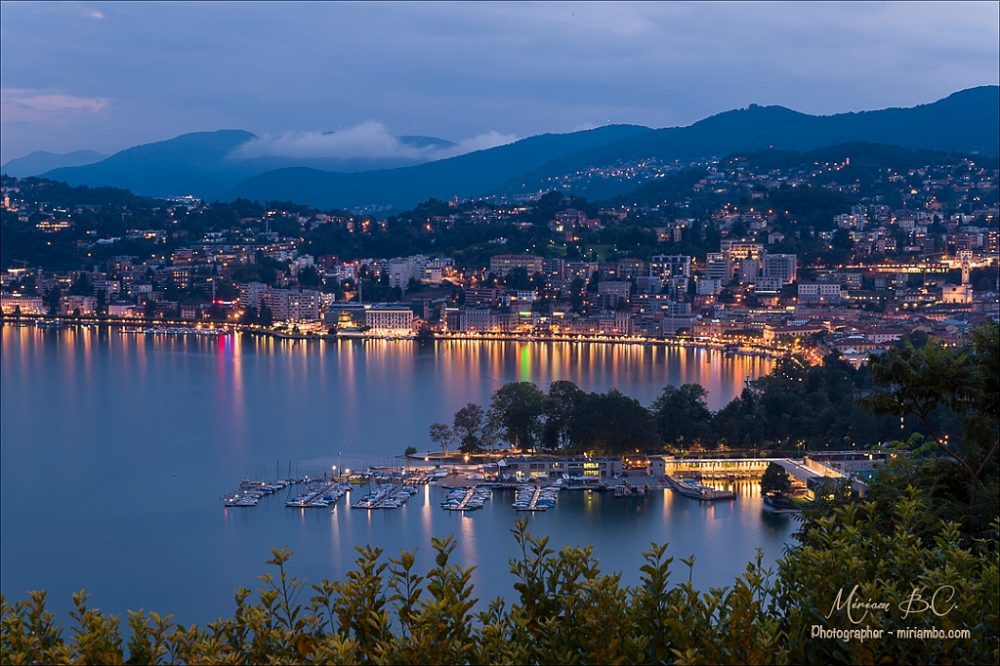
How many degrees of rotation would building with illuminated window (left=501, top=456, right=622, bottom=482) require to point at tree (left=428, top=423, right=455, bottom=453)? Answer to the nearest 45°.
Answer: approximately 135° to its right

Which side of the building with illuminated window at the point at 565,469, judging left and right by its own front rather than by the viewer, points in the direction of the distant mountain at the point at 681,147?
back

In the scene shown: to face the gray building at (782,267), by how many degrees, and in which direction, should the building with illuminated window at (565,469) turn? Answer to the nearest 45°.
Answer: approximately 180°

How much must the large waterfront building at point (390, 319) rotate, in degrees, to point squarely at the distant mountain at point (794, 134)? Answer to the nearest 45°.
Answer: approximately 135° to its left

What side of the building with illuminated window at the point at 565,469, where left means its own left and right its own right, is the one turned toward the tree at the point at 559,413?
back

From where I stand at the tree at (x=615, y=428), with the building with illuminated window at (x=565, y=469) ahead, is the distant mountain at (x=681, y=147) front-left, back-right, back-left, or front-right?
back-right

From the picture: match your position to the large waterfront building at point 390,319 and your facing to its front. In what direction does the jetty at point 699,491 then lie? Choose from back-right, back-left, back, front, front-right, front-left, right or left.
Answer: front

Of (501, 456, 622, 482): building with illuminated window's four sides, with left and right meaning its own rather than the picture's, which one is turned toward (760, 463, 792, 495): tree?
left

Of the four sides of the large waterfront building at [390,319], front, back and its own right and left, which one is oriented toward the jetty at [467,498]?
front

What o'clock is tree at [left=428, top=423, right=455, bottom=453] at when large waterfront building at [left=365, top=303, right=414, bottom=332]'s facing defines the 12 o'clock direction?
The tree is roughly at 12 o'clock from the large waterfront building.

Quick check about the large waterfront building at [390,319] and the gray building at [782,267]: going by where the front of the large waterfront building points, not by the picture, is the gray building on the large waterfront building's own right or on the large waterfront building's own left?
on the large waterfront building's own left

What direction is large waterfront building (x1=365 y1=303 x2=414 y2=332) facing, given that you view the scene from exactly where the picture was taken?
facing the viewer

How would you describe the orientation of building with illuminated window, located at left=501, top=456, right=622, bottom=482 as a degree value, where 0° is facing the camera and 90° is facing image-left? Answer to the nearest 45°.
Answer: approximately 0°

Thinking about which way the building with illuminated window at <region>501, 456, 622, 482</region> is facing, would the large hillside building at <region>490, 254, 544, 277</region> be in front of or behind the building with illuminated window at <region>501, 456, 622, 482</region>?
behind

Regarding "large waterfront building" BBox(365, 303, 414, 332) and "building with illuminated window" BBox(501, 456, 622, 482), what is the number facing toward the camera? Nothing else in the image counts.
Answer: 2

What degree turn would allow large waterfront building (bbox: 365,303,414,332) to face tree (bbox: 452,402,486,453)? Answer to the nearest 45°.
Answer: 0° — it already faces it

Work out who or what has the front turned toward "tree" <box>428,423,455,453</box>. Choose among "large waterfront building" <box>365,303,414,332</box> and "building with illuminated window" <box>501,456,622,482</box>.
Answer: the large waterfront building

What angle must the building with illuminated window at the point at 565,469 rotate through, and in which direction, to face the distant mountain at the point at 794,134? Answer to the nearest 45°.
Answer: approximately 180°

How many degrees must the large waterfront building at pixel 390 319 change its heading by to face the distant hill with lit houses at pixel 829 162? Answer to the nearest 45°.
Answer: approximately 135° to its left

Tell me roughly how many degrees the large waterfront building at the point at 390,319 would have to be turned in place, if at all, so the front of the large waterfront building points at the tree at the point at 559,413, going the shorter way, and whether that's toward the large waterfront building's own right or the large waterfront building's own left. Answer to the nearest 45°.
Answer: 0° — it already faces it

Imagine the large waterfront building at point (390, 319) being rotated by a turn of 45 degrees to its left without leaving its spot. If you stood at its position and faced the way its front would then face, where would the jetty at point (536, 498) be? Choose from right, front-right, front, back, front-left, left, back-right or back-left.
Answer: front-right
